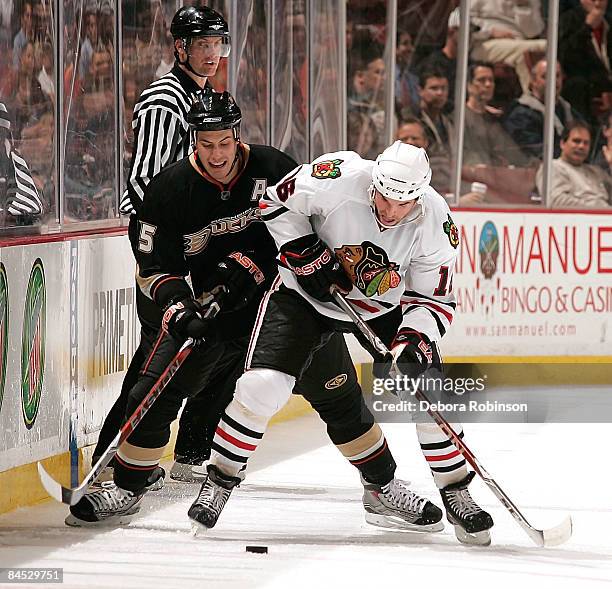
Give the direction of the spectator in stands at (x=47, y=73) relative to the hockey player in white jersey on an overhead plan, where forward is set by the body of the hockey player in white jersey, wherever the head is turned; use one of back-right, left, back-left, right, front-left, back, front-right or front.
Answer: back-right

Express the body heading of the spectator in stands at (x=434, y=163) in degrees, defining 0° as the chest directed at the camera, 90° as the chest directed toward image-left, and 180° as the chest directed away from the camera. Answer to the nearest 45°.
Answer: approximately 45°

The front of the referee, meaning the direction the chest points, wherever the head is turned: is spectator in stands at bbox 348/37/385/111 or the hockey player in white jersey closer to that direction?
the hockey player in white jersey

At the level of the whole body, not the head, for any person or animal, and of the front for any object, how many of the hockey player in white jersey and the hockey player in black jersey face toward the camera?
2
